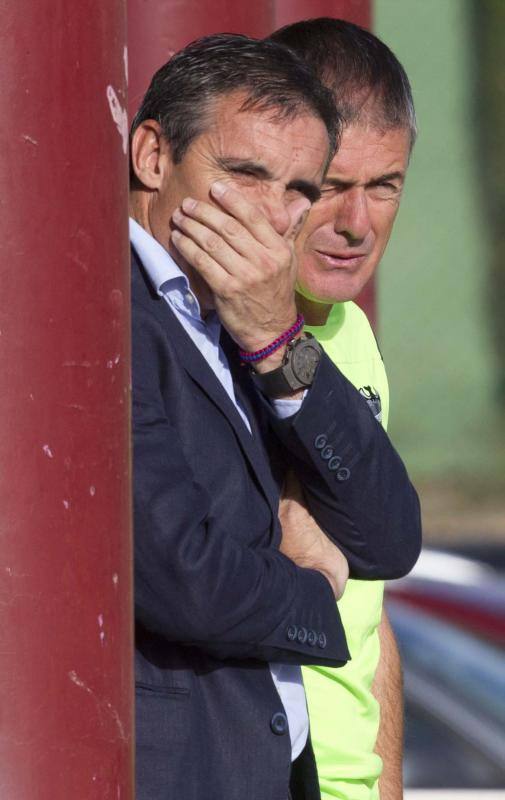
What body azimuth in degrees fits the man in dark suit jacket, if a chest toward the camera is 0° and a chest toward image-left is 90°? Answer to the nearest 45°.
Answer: approximately 315°

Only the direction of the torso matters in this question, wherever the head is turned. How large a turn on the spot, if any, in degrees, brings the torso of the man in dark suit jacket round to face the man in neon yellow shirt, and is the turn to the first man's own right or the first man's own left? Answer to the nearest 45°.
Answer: approximately 135° to the first man's own left

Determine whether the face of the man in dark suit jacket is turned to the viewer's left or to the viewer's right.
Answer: to the viewer's right

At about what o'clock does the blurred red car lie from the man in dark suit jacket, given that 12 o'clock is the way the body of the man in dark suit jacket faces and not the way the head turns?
The blurred red car is roughly at 8 o'clock from the man in dark suit jacket.

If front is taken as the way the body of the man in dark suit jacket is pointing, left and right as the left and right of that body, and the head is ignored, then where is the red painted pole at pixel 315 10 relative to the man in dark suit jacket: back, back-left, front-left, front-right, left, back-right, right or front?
back-left

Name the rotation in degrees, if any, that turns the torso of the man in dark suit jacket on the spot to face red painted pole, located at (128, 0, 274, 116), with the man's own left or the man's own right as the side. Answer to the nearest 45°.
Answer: approximately 135° to the man's own left
